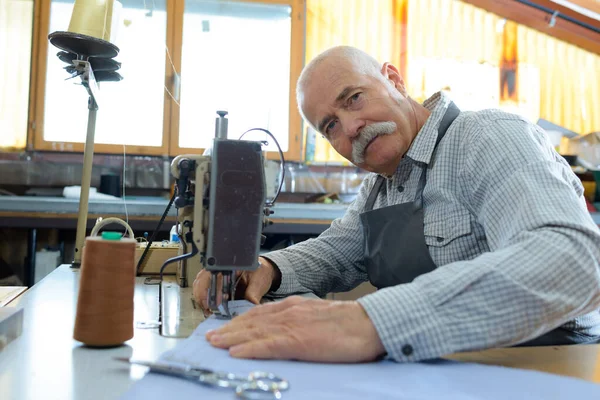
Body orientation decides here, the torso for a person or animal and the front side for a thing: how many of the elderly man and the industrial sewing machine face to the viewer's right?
1

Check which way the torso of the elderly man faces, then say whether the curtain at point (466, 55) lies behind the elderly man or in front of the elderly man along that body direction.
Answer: behind

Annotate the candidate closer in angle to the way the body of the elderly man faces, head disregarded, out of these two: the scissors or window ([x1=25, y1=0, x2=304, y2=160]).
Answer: the scissors

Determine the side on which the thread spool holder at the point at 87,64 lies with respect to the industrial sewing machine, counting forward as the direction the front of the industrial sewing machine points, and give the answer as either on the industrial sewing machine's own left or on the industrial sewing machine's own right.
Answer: on the industrial sewing machine's own left

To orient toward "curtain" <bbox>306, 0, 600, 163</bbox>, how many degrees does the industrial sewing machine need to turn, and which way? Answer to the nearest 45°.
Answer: approximately 45° to its left

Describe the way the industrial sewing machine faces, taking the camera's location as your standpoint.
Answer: facing to the right of the viewer

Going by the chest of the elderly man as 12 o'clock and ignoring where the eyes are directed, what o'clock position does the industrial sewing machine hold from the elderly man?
The industrial sewing machine is roughly at 1 o'clock from the elderly man.
